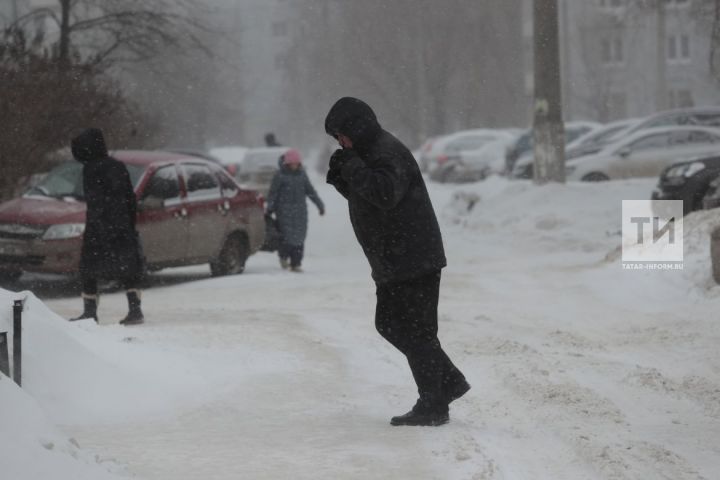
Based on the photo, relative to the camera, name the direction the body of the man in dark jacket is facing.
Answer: to the viewer's left

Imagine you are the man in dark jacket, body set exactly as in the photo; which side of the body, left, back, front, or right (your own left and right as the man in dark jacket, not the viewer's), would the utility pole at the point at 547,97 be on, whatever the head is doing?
right

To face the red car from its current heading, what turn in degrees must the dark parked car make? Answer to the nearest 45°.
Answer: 0° — it already faces it

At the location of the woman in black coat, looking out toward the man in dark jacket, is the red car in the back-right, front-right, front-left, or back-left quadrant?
back-left
